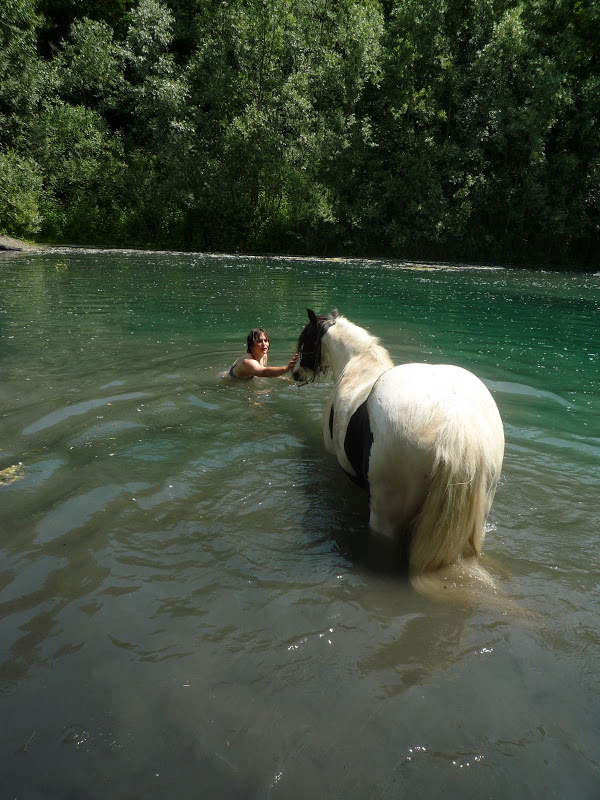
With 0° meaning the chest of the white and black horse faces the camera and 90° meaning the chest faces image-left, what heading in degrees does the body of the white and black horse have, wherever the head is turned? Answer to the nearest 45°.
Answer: approximately 135°

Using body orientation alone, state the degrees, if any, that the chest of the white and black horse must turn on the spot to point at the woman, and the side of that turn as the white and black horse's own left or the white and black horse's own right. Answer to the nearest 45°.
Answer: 0° — it already faces them
